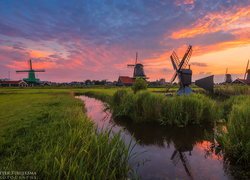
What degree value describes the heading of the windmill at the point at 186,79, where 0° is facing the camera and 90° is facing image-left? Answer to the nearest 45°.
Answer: approximately 45°
